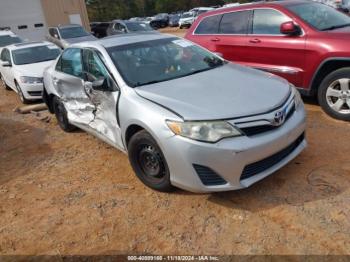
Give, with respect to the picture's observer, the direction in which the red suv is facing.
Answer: facing the viewer and to the right of the viewer

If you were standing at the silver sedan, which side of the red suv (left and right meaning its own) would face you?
right

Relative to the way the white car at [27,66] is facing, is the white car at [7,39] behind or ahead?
behind

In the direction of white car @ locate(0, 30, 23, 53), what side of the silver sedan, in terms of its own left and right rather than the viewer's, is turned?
back

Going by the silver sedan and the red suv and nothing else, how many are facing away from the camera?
0

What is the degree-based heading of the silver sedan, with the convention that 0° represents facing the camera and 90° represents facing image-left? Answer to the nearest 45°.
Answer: approximately 315°

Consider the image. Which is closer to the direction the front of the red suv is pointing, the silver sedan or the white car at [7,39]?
the silver sedan

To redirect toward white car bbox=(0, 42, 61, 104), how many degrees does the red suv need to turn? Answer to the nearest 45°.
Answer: approximately 135° to its right

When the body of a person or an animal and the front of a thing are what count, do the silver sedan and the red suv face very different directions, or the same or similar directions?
same or similar directions

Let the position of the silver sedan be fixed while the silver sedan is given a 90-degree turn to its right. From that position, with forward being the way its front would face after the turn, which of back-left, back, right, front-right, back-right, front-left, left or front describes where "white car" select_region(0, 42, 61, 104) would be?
right

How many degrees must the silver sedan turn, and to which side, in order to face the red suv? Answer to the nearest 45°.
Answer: approximately 90° to its left
